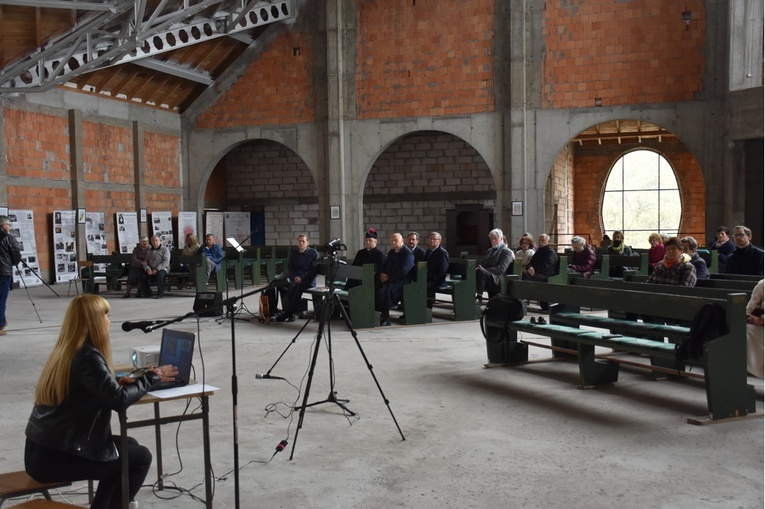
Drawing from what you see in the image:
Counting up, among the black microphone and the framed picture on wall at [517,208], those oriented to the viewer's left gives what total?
1

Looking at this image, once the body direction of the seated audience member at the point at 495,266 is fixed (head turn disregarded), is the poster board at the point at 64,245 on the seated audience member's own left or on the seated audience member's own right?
on the seated audience member's own right

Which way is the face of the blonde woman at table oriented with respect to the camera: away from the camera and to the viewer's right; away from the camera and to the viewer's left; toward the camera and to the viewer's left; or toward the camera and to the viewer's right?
away from the camera and to the viewer's right

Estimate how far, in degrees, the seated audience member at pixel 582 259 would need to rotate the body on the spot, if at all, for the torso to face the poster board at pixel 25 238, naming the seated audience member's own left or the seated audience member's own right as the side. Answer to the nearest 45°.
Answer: approximately 45° to the seated audience member's own right
